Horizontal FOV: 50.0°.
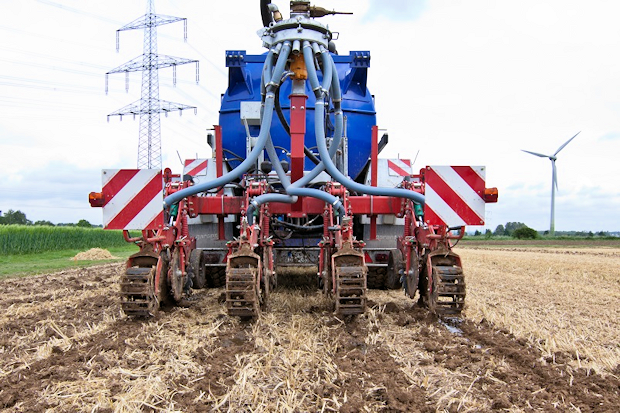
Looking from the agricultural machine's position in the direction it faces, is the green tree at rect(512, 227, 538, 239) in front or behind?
in front

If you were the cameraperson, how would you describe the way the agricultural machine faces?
facing away from the viewer
